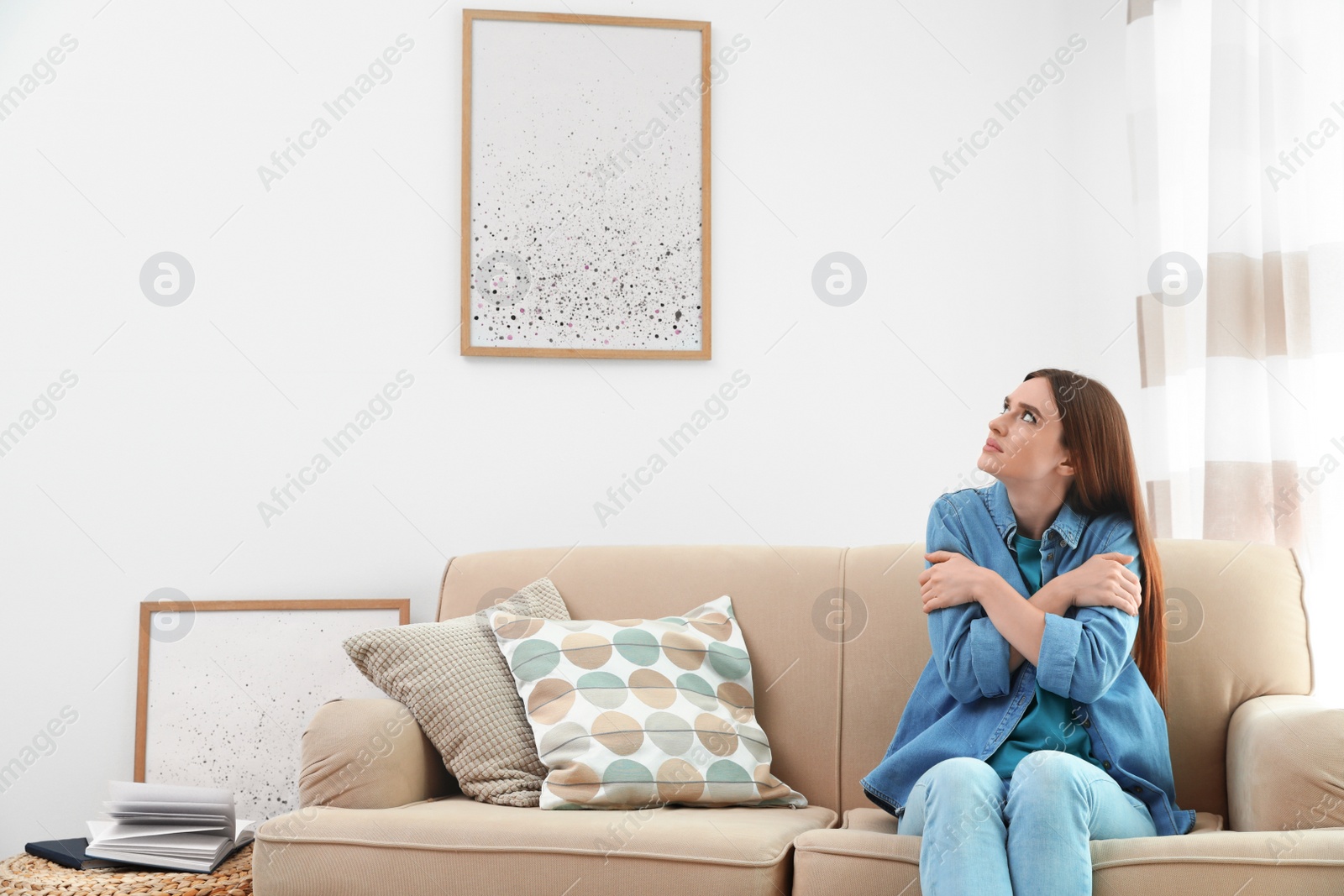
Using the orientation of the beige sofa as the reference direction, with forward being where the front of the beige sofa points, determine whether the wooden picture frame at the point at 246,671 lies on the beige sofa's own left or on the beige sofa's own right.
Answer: on the beige sofa's own right

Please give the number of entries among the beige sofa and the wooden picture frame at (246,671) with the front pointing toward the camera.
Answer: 2

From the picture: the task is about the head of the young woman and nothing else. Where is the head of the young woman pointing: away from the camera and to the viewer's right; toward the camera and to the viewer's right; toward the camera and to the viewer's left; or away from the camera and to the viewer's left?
toward the camera and to the viewer's left

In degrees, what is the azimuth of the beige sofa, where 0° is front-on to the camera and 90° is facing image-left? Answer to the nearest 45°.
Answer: approximately 0°

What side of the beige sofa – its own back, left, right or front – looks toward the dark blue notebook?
right

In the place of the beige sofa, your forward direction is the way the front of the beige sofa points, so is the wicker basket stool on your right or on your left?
on your right

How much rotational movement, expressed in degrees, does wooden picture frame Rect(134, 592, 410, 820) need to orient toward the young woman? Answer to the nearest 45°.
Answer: approximately 45° to its left

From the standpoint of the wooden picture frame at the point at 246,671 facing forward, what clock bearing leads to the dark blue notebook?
The dark blue notebook is roughly at 1 o'clock from the wooden picture frame.

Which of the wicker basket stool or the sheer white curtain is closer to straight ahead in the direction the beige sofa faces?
the wicker basket stool

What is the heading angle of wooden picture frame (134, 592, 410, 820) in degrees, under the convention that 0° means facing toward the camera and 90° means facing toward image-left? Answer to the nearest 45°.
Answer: approximately 0°

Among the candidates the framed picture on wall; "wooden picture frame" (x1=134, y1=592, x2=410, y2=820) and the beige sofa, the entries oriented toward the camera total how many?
3
